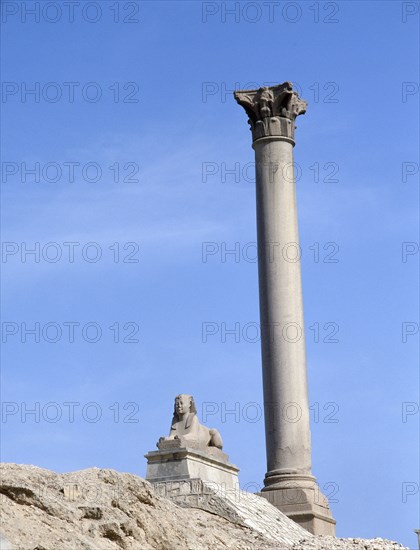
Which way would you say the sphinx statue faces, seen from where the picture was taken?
facing the viewer and to the left of the viewer
